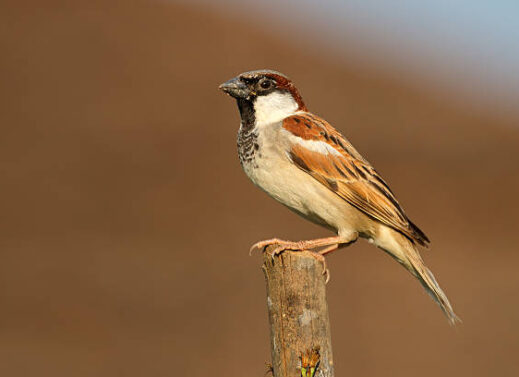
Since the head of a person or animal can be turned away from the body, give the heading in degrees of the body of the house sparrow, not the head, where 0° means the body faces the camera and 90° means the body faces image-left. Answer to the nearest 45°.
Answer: approximately 90°
